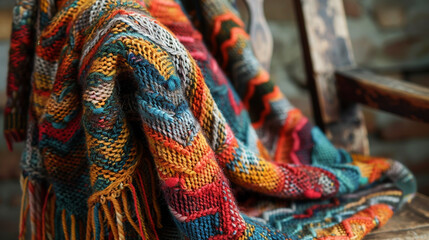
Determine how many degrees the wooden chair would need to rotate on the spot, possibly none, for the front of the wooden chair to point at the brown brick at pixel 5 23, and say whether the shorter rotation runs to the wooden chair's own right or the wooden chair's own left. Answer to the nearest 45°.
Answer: approximately 135° to the wooden chair's own right

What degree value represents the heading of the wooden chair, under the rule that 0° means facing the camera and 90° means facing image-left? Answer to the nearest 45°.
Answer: approximately 315°
